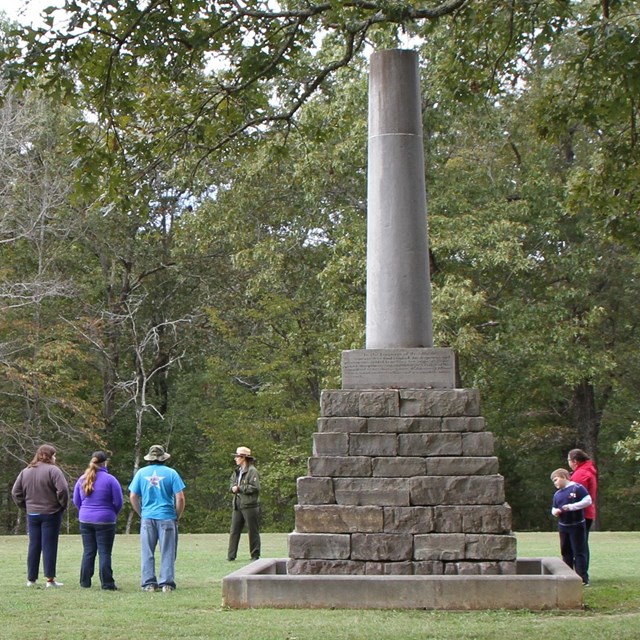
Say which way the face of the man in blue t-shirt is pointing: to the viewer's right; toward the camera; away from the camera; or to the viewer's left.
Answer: away from the camera

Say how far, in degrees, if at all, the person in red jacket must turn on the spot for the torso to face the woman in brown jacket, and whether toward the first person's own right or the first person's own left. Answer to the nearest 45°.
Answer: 0° — they already face them

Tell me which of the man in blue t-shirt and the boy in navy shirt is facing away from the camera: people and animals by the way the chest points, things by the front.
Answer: the man in blue t-shirt

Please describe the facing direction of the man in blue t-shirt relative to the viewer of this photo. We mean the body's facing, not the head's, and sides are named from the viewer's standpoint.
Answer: facing away from the viewer

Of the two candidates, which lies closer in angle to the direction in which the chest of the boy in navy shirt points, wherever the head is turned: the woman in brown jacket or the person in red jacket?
the woman in brown jacket

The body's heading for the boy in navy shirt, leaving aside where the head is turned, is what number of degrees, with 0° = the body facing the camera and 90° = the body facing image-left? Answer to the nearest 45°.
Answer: approximately 45°

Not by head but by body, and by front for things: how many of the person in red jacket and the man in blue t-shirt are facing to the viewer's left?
1

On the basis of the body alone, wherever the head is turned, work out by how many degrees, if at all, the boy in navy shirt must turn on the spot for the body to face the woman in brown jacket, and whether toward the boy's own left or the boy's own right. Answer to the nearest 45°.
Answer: approximately 45° to the boy's own right

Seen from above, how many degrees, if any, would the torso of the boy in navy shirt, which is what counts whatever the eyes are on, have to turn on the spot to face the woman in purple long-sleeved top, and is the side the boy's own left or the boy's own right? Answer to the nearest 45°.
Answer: approximately 45° to the boy's own right

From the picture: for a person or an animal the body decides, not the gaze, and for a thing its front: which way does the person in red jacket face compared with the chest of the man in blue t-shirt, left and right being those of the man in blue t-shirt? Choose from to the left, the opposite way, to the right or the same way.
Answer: to the left

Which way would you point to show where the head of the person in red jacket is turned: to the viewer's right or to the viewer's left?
to the viewer's left

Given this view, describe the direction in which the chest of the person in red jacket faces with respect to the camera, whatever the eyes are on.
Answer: to the viewer's left
